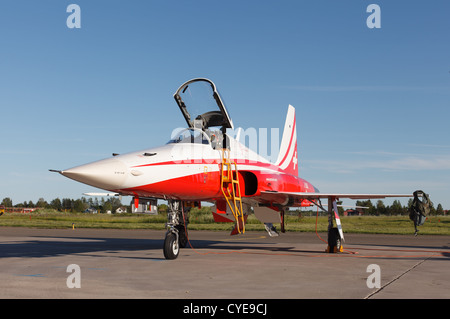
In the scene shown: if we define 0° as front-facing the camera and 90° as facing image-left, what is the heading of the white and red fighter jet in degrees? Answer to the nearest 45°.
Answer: approximately 45°
